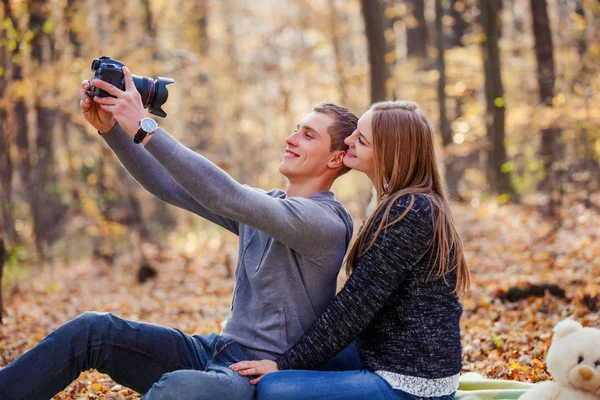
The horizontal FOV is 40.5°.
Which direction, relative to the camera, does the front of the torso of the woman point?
to the viewer's left

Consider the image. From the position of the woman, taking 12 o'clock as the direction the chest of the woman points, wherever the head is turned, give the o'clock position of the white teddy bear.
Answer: The white teddy bear is roughly at 7 o'clock from the woman.

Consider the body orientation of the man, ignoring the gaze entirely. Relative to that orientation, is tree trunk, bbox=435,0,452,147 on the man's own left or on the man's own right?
on the man's own right

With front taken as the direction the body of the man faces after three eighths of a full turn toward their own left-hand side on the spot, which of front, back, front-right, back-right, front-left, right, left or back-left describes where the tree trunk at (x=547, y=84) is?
left

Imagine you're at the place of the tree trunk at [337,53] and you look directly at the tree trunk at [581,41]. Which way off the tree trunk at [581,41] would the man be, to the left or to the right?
right

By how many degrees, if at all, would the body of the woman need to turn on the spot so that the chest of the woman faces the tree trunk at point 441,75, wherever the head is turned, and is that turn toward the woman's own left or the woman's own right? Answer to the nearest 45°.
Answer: approximately 90° to the woman's own right

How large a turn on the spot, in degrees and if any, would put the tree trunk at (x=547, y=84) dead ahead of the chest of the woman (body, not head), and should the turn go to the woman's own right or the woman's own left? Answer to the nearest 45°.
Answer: approximately 90° to the woman's own right

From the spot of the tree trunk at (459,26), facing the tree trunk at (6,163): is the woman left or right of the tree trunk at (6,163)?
left

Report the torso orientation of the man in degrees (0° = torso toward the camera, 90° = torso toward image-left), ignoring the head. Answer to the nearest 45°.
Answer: approximately 90°

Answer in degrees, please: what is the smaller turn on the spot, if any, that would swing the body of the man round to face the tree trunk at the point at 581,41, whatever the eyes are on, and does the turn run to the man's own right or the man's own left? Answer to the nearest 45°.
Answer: approximately 135° to the man's own right
